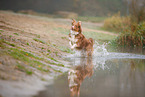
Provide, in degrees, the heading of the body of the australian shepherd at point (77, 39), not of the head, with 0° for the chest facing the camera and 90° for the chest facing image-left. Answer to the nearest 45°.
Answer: approximately 45°
